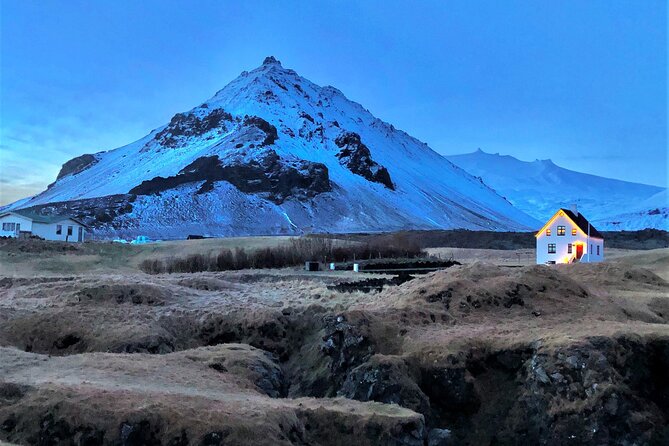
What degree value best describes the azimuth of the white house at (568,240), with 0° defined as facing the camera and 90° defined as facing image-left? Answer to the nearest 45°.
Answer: approximately 0°
